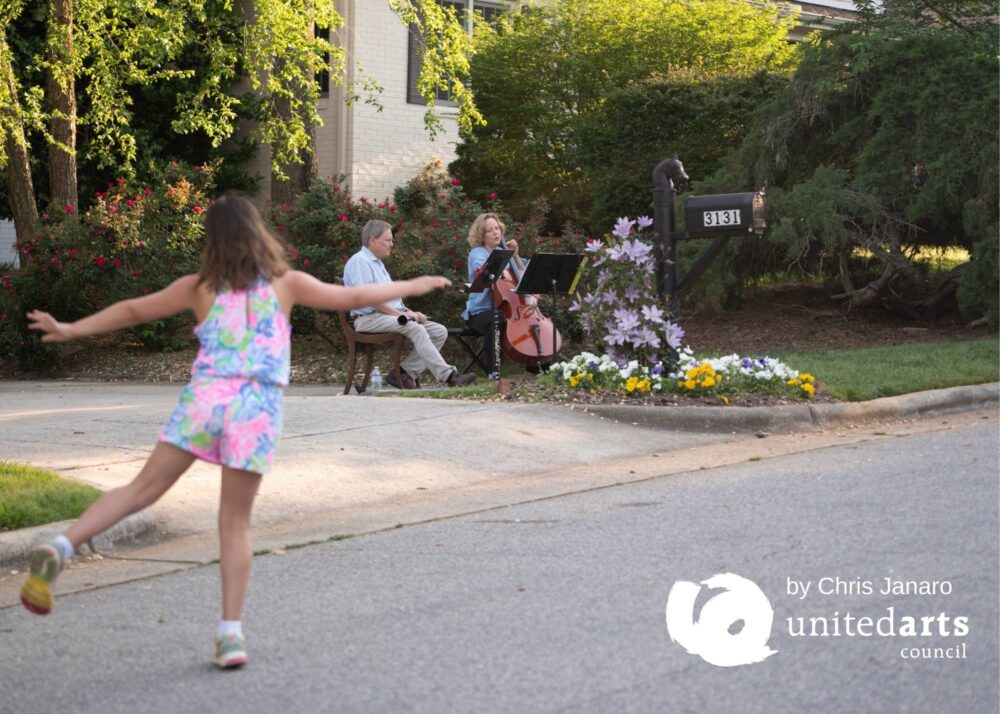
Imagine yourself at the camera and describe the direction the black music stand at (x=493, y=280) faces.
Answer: facing away from the viewer and to the left of the viewer

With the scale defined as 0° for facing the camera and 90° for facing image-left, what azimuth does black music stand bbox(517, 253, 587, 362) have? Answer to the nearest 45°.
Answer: approximately 135°

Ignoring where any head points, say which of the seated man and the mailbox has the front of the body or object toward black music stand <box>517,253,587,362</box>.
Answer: the seated man

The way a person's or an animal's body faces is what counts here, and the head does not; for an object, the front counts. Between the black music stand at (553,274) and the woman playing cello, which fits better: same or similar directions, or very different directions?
very different directions

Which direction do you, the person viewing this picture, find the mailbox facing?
facing to the right of the viewer

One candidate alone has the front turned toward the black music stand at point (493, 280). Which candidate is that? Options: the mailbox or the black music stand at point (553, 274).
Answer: the black music stand at point (553, 274)

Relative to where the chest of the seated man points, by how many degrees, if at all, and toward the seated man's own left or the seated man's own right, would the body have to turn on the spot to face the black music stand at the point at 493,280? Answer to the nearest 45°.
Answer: approximately 45° to the seated man's own left
